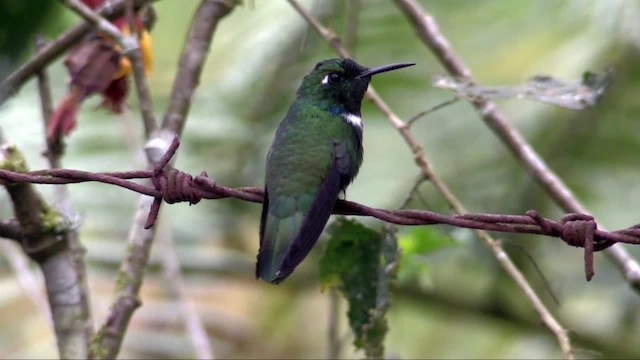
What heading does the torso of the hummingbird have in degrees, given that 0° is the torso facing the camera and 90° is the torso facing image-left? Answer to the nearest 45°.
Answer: approximately 225°

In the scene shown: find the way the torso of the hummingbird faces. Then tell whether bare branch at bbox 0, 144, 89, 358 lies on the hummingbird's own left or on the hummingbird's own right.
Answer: on the hummingbird's own left

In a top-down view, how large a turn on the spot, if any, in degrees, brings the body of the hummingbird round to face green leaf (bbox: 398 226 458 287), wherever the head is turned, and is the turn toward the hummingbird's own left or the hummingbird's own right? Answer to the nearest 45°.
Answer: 0° — it already faces it

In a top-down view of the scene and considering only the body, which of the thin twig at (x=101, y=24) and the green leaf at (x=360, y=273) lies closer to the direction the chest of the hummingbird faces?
the green leaf

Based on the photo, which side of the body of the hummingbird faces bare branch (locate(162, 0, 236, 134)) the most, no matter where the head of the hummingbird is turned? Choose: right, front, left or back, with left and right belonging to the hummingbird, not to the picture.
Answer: left

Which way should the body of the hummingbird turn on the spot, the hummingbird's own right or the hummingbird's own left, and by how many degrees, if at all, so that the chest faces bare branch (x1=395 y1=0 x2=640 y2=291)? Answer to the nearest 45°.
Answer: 0° — it already faces it

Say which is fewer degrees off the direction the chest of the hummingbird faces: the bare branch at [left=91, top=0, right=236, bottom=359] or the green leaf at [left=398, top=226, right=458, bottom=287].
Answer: the green leaf
